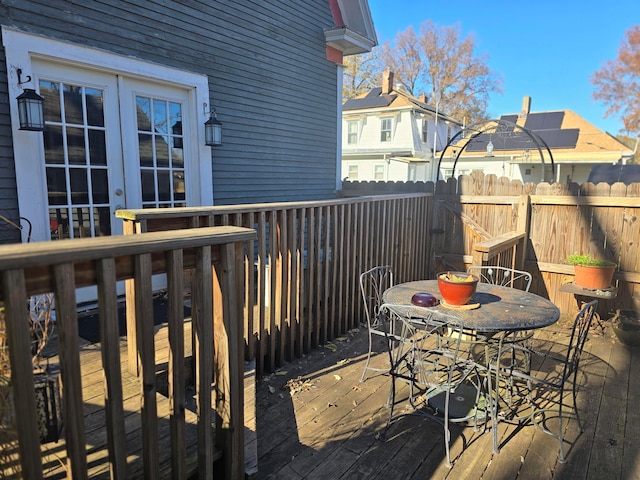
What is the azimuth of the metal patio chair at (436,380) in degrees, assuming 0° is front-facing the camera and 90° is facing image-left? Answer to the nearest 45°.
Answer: approximately 225°

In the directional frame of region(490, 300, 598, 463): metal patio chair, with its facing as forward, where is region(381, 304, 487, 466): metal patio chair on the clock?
region(381, 304, 487, 466): metal patio chair is roughly at 11 o'clock from region(490, 300, 598, 463): metal patio chair.

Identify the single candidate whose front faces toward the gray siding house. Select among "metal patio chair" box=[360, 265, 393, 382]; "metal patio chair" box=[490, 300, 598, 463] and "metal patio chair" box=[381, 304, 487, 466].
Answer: "metal patio chair" box=[490, 300, 598, 463]

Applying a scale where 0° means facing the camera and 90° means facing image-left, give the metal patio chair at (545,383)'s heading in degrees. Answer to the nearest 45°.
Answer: approximately 90°

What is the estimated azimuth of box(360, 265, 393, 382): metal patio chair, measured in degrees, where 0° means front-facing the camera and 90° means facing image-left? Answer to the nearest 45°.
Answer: approximately 315°

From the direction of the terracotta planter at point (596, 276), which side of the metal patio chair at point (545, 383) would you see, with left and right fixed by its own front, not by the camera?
right

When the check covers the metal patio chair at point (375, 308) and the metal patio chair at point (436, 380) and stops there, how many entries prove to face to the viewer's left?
0

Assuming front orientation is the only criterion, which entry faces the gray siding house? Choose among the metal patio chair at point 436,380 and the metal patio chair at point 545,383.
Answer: the metal patio chair at point 545,383

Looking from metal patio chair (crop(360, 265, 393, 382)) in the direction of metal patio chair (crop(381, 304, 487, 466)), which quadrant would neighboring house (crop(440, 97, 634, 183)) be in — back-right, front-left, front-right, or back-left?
back-left

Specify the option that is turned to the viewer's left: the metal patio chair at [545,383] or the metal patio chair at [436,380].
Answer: the metal patio chair at [545,383]

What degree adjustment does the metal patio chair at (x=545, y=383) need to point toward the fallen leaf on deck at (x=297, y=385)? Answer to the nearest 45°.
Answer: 0° — it already faces it

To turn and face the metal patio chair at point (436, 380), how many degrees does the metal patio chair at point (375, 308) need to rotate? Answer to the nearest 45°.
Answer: approximately 45° to its right

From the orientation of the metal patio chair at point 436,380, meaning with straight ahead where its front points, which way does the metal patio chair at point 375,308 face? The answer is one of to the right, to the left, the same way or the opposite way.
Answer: to the right

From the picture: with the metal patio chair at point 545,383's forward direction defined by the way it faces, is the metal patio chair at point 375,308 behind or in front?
in front

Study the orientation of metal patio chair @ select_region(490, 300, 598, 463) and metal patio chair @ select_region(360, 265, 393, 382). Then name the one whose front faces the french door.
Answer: metal patio chair @ select_region(490, 300, 598, 463)
